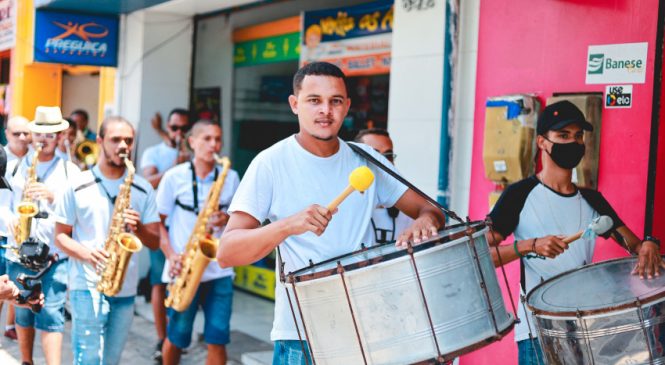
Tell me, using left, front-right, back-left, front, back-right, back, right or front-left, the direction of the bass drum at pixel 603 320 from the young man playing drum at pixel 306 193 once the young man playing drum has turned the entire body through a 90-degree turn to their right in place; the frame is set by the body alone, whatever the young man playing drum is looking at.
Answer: back

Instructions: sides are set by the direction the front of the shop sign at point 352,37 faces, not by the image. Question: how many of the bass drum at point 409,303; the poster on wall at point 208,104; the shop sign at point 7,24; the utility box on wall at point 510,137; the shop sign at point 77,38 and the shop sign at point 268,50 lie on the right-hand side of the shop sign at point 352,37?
4

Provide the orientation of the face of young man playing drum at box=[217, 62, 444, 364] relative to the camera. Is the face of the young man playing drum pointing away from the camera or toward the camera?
toward the camera

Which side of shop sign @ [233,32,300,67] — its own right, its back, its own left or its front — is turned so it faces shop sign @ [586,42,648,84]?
left

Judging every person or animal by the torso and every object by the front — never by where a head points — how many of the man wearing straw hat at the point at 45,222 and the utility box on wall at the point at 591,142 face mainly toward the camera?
2

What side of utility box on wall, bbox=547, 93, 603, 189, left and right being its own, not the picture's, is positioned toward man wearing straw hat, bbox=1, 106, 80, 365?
right

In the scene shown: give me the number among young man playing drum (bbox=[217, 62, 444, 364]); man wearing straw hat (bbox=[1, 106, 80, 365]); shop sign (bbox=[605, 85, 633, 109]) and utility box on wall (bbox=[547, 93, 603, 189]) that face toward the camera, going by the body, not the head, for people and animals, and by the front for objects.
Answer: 4

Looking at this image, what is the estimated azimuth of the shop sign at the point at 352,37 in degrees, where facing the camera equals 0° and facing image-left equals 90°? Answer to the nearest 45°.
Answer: approximately 45°

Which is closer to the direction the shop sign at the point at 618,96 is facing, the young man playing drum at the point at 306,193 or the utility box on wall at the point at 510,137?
the young man playing drum

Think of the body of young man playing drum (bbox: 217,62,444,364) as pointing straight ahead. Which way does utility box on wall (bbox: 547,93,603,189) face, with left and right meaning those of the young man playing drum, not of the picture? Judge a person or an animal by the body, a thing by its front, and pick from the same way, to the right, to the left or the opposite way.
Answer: the same way

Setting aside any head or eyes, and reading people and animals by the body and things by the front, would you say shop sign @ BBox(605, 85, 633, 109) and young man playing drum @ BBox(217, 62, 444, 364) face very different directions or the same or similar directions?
same or similar directions

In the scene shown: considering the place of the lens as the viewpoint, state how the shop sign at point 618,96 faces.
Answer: facing the viewer

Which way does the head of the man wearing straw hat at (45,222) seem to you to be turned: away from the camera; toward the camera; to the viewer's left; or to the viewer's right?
toward the camera

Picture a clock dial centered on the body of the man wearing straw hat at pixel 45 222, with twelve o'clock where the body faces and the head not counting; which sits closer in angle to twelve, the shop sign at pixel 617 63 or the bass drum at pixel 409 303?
the bass drum

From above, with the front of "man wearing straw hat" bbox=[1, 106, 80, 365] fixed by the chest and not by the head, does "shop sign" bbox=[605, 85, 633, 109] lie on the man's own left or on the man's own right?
on the man's own left

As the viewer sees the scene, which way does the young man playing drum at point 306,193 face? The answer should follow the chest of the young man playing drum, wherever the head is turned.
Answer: toward the camera

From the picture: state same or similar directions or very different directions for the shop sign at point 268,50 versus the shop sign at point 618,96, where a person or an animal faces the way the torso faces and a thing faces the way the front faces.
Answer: same or similar directions
